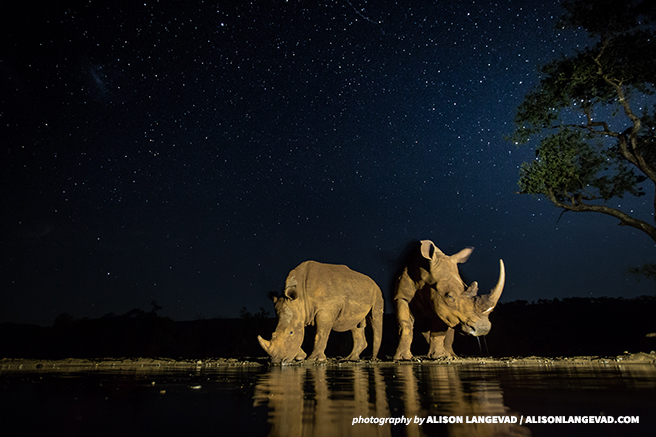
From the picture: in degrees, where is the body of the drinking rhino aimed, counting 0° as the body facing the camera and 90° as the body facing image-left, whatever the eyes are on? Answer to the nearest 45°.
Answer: approximately 45°

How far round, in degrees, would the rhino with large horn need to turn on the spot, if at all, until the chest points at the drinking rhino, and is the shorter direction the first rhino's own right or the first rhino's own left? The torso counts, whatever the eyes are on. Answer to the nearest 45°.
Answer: approximately 135° to the first rhino's own right

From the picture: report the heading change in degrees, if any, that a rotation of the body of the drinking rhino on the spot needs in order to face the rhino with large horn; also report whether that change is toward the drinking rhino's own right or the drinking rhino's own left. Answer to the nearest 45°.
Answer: approximately 135° to the drinking rhino's own left

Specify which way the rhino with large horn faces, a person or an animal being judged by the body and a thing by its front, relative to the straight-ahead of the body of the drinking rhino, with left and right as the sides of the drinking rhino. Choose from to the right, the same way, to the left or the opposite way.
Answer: to the left

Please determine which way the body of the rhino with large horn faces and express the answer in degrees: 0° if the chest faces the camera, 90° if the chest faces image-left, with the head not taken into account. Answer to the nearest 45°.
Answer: approximately 315°
